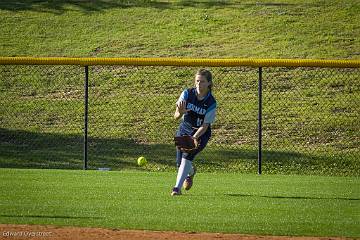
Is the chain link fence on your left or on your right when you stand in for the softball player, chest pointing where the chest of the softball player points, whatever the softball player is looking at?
on your right

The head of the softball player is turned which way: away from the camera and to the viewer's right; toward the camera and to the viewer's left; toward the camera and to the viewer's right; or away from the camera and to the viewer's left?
toward the camera and to the viewer's left

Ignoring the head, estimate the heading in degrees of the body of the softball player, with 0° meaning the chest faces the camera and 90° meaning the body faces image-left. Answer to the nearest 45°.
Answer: approximately 45°
